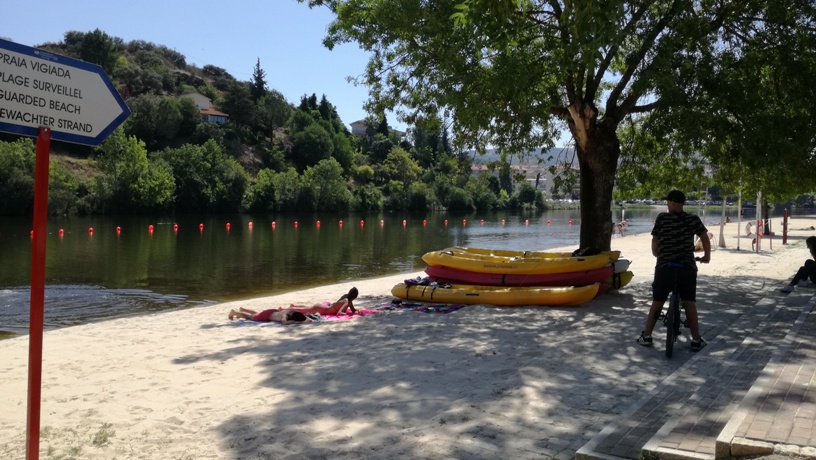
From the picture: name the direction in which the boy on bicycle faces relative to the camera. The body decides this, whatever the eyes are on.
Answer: away from the camera

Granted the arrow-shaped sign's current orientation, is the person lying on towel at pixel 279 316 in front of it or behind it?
behind

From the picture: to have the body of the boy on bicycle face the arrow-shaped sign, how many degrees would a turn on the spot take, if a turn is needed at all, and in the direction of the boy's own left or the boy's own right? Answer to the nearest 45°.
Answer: approximately 135° to the boy's own left

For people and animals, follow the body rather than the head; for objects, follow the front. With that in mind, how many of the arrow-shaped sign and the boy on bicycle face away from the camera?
1

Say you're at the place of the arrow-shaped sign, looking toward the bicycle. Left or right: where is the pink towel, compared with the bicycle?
left

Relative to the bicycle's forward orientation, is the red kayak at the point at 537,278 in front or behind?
in front

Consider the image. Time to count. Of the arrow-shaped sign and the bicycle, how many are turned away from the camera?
1

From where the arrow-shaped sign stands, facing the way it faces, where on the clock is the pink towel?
The pink towel is roughly at 7 o'clock from the arrow-shaped sign.

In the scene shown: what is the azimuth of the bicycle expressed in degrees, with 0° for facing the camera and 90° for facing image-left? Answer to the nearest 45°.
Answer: approximately 180°

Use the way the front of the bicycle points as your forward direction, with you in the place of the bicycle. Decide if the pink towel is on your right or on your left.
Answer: on your left

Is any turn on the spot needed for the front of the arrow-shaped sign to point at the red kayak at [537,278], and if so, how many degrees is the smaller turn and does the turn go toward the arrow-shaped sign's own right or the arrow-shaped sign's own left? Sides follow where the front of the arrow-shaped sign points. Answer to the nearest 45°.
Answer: approximately 135° to the arrow-shaped sign's own left

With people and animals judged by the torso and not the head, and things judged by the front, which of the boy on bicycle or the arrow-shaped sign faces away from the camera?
the boy on bicycle

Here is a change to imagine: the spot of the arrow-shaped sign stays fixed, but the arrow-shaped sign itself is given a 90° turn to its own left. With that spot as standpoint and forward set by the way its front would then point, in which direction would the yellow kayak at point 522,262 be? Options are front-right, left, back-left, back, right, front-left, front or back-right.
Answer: front-left
